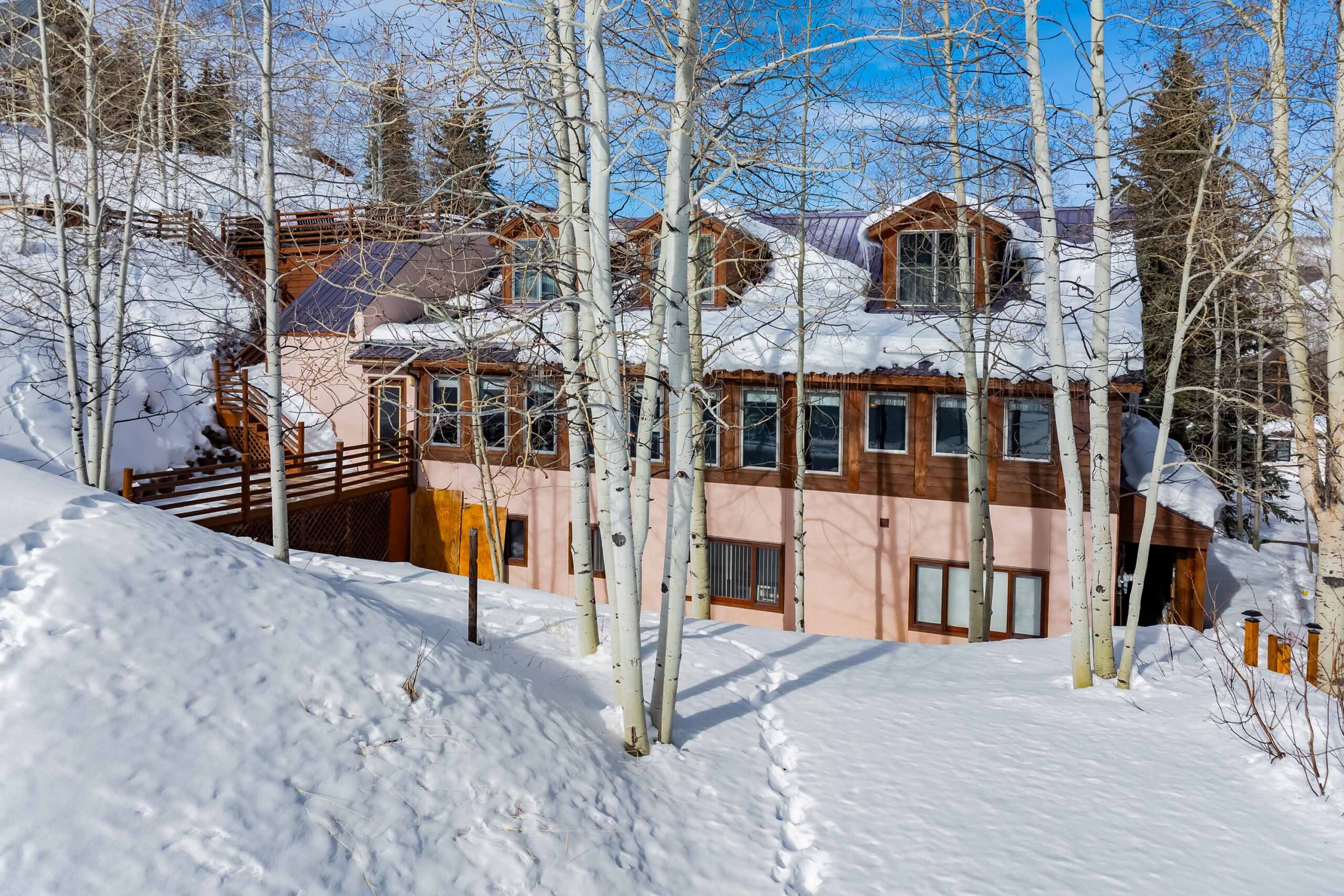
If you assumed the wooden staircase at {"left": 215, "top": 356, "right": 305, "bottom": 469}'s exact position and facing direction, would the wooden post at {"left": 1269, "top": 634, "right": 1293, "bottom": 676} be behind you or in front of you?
in front

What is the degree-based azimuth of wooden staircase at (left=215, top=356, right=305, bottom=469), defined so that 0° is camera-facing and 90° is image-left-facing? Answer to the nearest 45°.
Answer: approximately 315°

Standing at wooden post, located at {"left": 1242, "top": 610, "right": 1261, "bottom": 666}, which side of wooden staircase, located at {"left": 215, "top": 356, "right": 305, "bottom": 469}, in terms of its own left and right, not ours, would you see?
front

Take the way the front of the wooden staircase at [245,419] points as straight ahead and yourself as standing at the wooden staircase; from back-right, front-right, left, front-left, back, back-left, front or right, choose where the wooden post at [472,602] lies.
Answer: front-right

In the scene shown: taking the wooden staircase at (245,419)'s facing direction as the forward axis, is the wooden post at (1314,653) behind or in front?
in front

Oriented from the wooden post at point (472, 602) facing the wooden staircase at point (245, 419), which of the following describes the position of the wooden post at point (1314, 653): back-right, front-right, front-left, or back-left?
back-right
